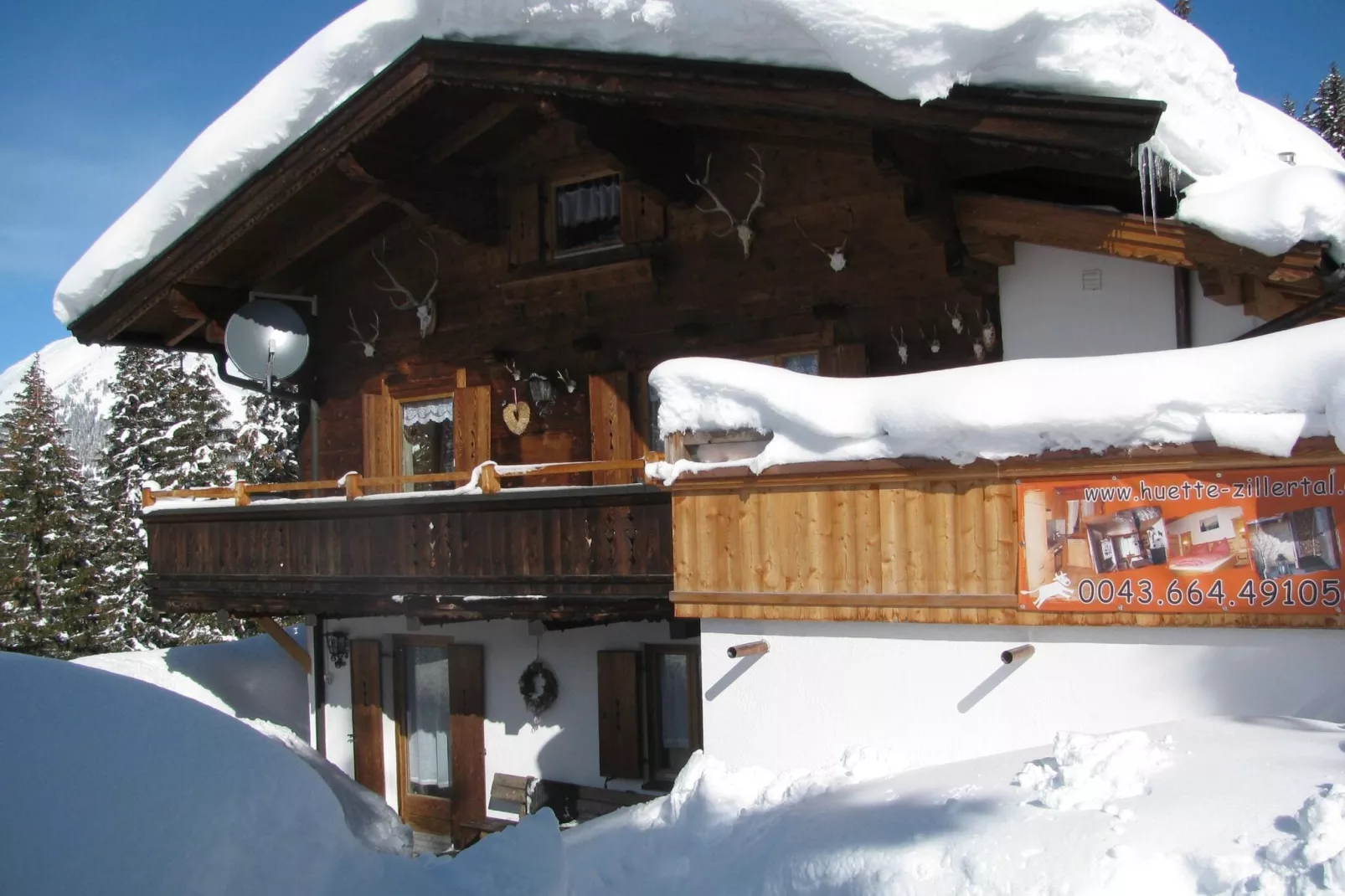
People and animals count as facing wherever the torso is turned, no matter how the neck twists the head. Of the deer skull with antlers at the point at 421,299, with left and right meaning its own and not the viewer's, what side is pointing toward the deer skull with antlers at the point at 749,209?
left

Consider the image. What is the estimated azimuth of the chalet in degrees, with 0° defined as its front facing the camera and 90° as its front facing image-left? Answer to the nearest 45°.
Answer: approximately 45°

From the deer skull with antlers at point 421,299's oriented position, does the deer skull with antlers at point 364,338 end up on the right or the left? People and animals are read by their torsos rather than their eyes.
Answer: on its right

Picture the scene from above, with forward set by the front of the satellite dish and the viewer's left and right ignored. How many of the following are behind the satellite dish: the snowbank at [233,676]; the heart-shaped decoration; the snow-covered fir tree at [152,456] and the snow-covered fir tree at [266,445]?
3

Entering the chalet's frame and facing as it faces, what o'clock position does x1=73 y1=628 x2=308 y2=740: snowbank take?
The snowbank is roughly at 3 o'clock from the chalet.

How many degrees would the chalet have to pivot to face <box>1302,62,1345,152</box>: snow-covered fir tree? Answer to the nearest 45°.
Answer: approximately 180°

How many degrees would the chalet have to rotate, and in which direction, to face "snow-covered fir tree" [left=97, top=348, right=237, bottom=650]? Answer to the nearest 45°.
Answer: approximately 90° to its right
